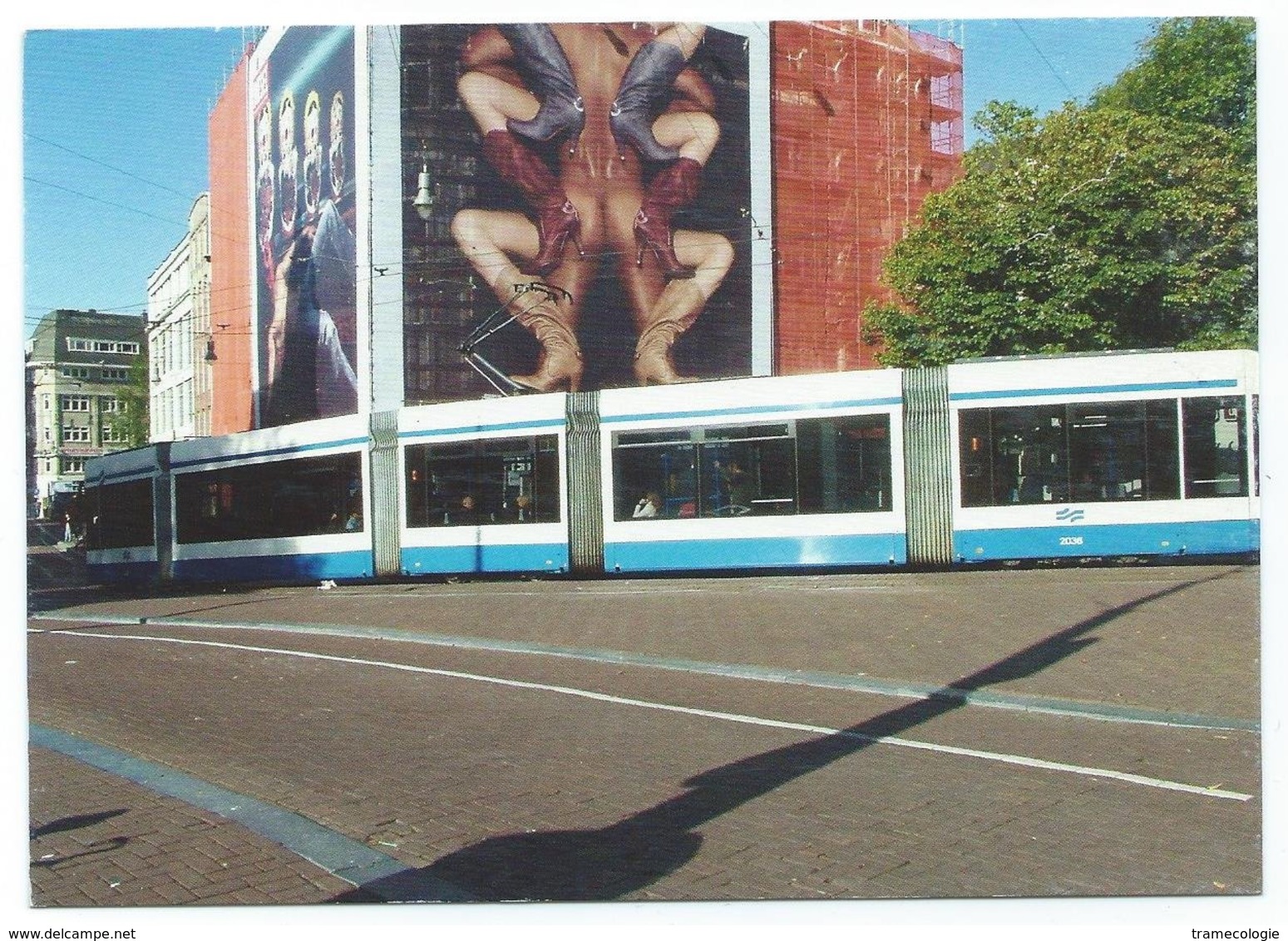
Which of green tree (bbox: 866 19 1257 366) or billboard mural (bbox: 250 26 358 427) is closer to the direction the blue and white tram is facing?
the billboard mural

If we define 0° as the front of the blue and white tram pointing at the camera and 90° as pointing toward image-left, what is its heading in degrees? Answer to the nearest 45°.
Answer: approximately 135°
